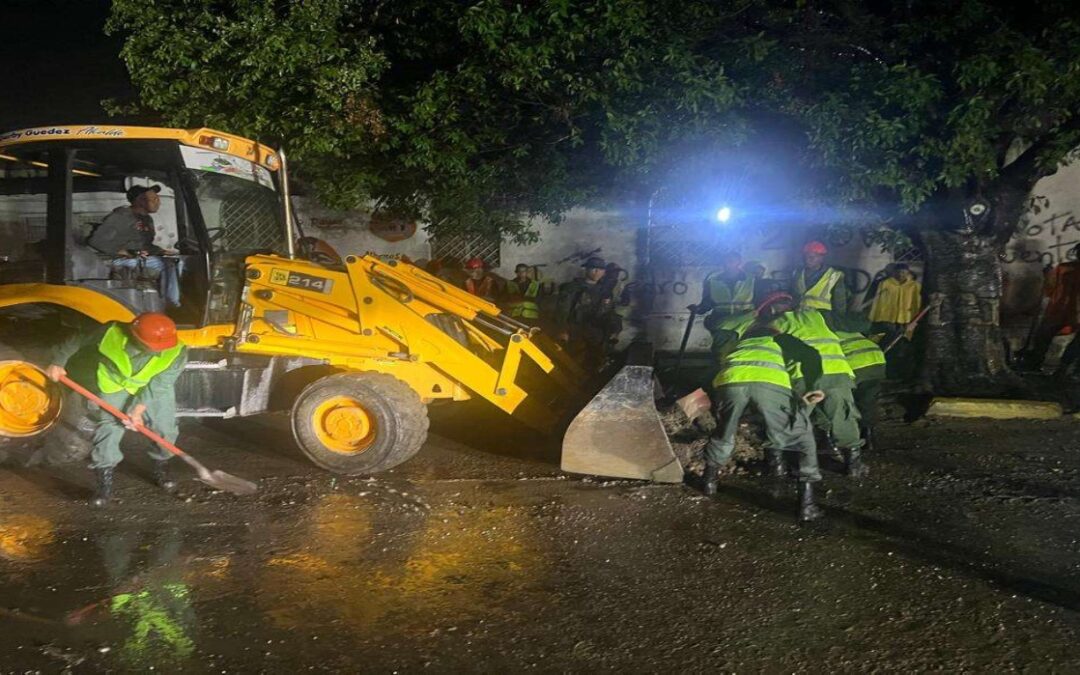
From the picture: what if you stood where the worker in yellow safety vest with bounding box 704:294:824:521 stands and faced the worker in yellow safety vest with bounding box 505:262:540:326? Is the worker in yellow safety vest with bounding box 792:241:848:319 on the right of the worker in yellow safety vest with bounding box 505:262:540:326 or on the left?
right

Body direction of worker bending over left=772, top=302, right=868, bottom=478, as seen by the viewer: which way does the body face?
to the viewer's left

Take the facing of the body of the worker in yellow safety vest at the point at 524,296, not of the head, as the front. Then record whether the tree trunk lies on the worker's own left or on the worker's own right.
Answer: on the worker's own left

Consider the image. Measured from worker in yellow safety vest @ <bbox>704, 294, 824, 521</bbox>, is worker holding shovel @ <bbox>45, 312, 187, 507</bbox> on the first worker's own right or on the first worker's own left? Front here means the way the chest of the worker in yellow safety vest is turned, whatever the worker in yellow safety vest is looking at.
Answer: on the first worker's own left

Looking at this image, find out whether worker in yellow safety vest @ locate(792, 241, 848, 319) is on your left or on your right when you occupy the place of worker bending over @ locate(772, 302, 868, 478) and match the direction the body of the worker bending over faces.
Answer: on your right

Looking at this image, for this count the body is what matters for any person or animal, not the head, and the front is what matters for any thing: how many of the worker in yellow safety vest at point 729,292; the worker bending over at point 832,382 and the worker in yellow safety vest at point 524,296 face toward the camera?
2

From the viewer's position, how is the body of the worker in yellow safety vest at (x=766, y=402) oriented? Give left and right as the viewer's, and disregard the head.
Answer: facing away from the viewer
